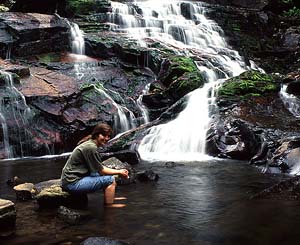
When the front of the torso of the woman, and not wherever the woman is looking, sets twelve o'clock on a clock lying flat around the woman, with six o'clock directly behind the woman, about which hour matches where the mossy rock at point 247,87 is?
The mossy rock is roughly at 10 o'clock from the woman.

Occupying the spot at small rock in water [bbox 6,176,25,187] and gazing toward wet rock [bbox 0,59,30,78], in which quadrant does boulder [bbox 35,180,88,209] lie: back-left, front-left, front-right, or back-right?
back-right

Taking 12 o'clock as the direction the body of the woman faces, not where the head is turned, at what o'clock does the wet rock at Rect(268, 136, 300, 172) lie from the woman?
The wet rock is roughly at 11 o'clock from the woman.

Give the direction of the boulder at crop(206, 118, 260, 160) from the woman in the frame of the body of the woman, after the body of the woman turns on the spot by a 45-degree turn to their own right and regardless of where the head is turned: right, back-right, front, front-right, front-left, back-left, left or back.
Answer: left

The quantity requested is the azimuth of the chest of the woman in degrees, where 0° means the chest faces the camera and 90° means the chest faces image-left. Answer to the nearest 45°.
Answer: approximately 270°

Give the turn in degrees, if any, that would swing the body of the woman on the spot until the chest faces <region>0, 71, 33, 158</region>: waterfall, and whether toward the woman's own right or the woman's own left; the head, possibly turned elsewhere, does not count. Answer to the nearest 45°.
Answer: approximately 90° to the woman's own left

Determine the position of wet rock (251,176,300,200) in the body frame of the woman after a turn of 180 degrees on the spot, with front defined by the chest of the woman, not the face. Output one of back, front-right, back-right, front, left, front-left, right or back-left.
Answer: back

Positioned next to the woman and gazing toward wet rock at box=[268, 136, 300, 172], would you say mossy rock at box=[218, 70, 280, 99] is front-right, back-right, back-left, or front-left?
front-left

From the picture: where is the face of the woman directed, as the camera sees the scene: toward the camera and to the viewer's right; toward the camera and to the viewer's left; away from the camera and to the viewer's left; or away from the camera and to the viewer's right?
toward the camera and to the viewer's right

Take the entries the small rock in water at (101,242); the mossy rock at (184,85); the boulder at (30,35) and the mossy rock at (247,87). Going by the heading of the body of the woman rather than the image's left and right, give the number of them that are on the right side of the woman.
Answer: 1

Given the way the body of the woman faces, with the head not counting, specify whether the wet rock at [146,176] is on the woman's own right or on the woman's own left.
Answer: on the woman's own left

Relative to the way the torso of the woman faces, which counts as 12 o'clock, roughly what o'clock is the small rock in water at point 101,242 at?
The small rock in water is roughly at 3 o'clock from the woman.
